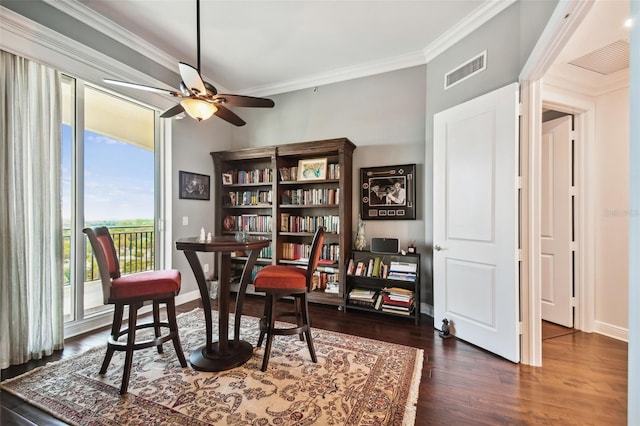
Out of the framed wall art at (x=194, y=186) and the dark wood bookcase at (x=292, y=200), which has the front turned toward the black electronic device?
the framed wall art

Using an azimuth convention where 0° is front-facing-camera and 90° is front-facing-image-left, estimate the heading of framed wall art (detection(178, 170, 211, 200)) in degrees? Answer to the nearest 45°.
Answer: approximately 315°

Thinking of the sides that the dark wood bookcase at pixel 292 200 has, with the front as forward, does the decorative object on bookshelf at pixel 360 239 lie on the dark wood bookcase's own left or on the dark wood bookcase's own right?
on the dark wood bookcase's own left

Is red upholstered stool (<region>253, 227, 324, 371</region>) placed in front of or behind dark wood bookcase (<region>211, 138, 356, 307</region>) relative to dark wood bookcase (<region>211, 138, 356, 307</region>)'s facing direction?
in front

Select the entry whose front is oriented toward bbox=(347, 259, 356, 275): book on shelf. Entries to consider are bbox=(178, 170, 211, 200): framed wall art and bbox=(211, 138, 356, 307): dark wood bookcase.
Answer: the framed wall art

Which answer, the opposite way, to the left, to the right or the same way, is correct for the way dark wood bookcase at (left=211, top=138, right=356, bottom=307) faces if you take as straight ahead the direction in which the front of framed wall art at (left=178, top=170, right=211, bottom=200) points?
to the right

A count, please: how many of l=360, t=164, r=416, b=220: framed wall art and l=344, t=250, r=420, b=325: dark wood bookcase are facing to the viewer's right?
0

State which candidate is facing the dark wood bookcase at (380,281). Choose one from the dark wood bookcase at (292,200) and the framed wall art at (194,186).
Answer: the framed wall art

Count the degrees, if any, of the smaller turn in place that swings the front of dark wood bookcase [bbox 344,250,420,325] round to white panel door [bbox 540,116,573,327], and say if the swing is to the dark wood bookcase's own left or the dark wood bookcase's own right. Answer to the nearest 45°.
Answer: approximately 135° to the dark wood bookcase's own left

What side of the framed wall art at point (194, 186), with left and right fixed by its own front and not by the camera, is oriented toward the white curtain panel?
right

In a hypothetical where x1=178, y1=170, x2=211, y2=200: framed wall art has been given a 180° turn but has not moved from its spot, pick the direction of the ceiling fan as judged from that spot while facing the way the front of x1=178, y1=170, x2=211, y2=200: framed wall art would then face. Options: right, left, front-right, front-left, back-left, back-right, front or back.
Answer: back-left
